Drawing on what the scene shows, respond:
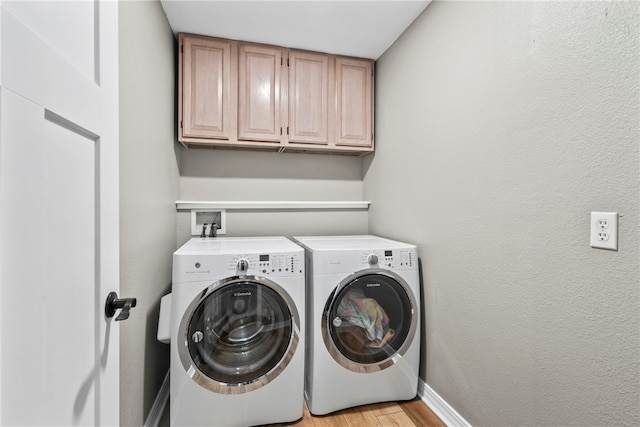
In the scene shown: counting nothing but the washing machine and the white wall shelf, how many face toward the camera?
2

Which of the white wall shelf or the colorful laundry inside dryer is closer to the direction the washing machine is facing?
the colorful laundry inside dryer

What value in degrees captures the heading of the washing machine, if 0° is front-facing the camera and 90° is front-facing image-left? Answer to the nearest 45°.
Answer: approximately 0°

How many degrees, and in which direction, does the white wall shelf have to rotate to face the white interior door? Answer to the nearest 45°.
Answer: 0° — it already faces it

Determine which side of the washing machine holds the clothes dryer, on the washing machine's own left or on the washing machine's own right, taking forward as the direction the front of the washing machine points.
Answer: on the washing machine's own left

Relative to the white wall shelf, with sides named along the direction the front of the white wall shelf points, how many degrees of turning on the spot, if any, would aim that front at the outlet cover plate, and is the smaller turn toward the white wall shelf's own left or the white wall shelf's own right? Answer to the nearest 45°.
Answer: approximately 45° to the white wall shelf's own left

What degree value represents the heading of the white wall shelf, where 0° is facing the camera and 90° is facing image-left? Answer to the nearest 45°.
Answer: approximately 0°
